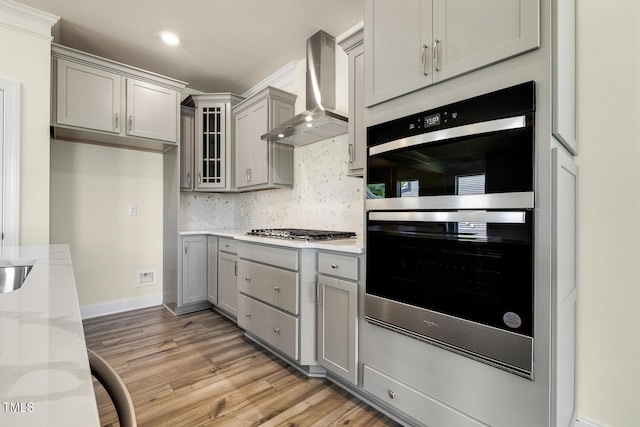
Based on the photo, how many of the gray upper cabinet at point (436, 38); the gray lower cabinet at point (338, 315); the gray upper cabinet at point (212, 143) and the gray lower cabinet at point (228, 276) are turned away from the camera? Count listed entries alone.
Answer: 0

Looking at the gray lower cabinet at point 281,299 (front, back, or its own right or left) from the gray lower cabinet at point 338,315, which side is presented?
left

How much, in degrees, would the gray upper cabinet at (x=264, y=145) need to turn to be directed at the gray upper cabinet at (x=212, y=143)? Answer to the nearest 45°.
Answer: approximately 90° to its right

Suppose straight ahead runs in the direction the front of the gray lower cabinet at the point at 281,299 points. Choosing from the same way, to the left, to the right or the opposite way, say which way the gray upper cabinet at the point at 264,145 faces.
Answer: the same way

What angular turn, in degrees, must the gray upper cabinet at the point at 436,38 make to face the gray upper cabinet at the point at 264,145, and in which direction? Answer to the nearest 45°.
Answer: approximately 90° to its right

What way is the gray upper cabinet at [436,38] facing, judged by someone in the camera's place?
facing the viewer and to the left of the viewer

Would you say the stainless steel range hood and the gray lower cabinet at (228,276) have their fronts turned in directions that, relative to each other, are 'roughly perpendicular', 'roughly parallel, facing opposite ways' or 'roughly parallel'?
roughly parallel

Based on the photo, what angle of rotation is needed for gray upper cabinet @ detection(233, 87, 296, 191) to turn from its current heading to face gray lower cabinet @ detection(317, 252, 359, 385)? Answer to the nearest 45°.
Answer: approximately 45° to its left

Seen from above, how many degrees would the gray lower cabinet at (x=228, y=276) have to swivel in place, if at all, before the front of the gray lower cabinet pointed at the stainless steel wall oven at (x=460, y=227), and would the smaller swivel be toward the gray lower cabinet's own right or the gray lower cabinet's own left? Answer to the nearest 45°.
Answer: approximately 90° to the gray lower cabinet's own left

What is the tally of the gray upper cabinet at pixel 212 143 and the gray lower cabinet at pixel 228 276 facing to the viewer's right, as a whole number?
0

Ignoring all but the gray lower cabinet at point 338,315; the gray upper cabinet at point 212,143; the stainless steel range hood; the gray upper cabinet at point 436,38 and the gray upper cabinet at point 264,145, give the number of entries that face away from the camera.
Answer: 0

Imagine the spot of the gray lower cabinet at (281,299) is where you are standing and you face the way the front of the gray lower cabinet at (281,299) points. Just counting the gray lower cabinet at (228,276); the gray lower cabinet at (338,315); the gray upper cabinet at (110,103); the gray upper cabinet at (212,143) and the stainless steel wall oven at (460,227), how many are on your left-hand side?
2

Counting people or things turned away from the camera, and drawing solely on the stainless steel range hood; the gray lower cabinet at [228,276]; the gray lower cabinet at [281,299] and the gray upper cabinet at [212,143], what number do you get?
0

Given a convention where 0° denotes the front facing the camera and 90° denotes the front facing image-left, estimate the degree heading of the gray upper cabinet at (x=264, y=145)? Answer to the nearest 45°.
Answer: approximately 45°

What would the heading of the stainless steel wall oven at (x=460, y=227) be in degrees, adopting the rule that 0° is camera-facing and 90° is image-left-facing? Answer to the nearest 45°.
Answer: approximately 45°

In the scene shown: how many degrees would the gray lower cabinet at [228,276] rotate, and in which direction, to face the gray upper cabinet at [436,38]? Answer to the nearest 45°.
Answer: approximately 90° to its left
